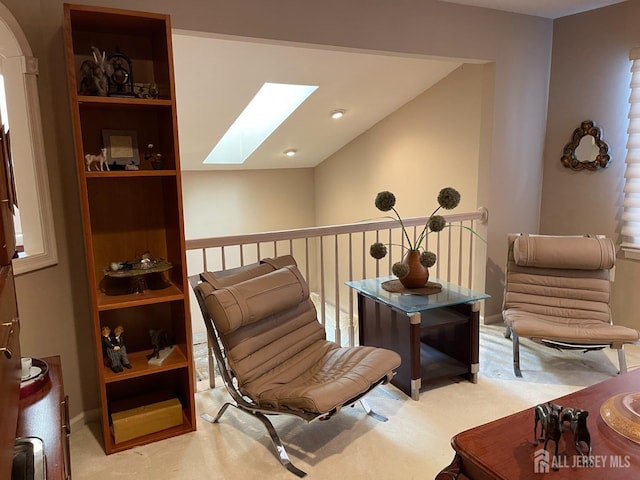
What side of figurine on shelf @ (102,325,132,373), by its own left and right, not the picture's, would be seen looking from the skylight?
left

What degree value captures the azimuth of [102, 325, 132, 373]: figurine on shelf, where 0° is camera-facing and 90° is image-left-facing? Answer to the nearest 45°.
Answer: approximately 315°

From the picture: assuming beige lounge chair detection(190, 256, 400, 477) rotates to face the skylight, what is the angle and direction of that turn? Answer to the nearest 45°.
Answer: approximately 135° to its left

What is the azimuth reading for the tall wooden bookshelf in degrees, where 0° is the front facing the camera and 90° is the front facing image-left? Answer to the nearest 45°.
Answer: approximately 315°

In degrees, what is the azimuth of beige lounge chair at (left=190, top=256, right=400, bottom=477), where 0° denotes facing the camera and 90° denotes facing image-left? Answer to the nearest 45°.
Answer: approximately 315°

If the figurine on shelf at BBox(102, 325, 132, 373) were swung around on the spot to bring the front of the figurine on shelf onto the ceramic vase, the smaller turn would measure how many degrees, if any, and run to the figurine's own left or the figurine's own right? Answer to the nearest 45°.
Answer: approximately 45° to the figurine's own left

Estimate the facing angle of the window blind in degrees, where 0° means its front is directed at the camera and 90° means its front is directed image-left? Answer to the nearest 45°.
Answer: approximately 45°

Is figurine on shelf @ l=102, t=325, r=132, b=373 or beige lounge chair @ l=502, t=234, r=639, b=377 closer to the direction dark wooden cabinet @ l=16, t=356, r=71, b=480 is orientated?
the beige lounge chair

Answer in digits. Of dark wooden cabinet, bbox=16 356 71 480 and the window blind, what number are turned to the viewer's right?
1

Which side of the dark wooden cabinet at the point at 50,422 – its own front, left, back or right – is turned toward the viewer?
right
